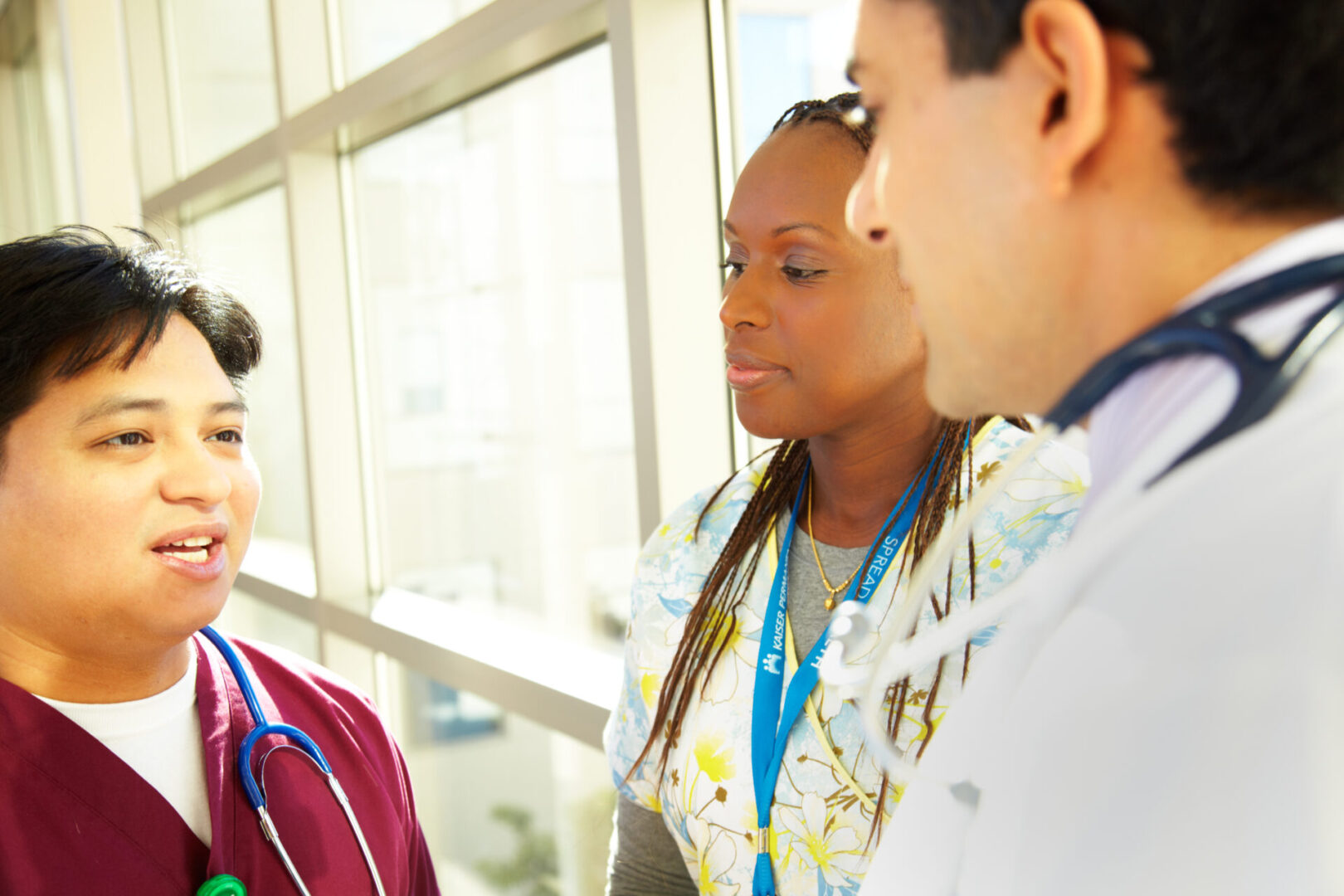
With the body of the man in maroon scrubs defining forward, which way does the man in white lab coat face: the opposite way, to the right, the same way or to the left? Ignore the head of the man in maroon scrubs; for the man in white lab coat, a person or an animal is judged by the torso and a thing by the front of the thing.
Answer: the opposite way

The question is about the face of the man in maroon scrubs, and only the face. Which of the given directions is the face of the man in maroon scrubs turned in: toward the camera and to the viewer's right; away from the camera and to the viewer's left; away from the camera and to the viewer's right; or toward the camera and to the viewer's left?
toward the camera and to the viewer's right

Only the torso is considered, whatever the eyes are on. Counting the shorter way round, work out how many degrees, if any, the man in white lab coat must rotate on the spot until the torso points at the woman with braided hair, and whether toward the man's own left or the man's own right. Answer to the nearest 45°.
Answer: approximately 45° to the man's own right

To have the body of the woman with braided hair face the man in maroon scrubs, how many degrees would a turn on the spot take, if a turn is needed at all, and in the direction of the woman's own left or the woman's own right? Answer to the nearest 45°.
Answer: approximately 45° to the woman's own right

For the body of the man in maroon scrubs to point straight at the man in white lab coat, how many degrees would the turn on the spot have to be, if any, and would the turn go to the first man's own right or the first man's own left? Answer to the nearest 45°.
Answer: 0° — they already face them

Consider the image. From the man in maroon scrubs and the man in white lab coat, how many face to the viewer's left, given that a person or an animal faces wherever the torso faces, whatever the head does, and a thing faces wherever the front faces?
1

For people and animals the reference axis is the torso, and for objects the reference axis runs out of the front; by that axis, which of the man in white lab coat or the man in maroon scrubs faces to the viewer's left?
the man in white lab coat

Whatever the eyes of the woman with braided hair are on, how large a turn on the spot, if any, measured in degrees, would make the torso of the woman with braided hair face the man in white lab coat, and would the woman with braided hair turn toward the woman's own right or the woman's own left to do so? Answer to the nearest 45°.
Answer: approximately 45° to the woman's own left

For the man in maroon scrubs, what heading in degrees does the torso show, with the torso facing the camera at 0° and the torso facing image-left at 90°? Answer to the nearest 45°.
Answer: approximately 315°

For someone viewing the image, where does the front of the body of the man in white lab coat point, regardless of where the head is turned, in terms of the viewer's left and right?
facing to the left of the viewer
